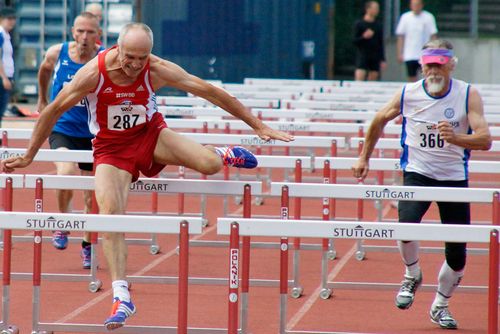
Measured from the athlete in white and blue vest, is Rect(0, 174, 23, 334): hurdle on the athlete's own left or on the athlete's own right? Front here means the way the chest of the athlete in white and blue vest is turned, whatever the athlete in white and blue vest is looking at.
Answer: on the athlete's own right

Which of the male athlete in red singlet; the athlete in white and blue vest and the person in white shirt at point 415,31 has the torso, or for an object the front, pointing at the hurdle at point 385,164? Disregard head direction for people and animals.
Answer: the person in white shirt

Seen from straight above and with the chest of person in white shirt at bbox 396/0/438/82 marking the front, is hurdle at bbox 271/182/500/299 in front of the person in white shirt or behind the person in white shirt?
in front

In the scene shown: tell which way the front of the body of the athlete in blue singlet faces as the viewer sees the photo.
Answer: toward the camera

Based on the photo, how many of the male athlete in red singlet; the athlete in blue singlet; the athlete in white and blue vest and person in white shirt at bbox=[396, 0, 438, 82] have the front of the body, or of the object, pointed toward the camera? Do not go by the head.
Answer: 4

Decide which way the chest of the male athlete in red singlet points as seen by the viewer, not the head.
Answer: toward the camera

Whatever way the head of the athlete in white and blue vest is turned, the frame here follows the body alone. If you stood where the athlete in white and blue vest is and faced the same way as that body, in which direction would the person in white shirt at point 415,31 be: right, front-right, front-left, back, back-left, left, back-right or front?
back

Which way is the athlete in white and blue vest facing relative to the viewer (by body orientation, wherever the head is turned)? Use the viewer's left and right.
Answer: facing the viewer

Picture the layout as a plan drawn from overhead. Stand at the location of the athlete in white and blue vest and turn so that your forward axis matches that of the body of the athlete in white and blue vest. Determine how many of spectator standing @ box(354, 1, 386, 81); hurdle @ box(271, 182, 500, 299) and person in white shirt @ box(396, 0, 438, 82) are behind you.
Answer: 2

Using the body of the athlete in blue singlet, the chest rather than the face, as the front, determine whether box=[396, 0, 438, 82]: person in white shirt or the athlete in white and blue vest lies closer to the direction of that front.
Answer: the athlete in white and blue vest
